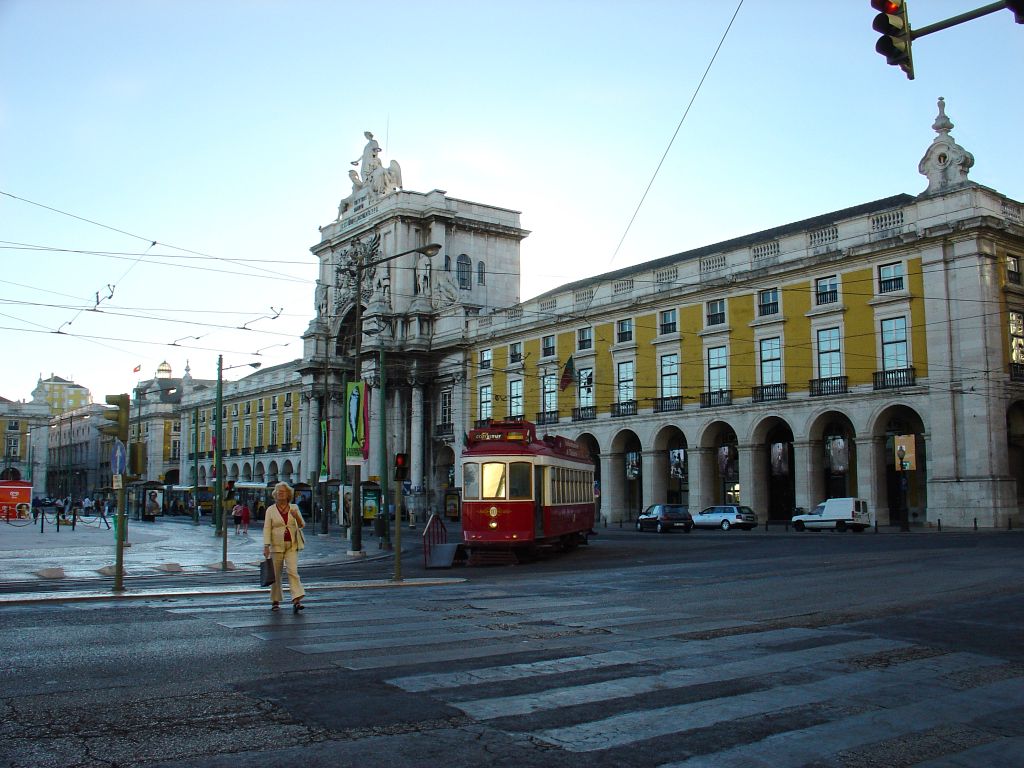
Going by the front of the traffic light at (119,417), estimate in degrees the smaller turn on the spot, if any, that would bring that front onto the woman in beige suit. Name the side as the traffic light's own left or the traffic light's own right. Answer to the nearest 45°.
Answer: approximately 135° to the traffic light's own left

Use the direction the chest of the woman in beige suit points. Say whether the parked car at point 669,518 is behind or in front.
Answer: behind

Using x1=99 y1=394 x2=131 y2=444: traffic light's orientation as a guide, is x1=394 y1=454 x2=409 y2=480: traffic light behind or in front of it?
behind

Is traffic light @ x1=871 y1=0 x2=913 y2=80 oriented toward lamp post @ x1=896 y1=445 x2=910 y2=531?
no

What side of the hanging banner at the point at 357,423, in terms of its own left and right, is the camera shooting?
front

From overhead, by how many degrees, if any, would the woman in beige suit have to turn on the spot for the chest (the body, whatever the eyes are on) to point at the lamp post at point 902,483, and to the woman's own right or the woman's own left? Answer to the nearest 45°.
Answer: approximately 135° to the woman's own left

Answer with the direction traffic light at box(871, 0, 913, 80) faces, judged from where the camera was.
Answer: facing the viewer and to the left of the viewer

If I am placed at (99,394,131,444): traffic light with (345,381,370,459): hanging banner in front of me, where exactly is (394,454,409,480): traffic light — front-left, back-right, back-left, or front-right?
front-right

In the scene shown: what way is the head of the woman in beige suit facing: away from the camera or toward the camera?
toward the camera

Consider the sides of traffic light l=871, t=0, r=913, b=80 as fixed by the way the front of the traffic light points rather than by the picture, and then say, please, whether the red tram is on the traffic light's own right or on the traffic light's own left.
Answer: on the traffic light's own right

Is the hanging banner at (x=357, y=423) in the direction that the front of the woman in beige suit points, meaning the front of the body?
no

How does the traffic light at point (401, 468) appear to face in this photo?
toward the camera

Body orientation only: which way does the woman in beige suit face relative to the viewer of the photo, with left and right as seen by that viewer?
facing the viewer

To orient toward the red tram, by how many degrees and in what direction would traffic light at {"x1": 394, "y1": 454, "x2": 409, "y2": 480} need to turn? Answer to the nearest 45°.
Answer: approximately 135° to its left
